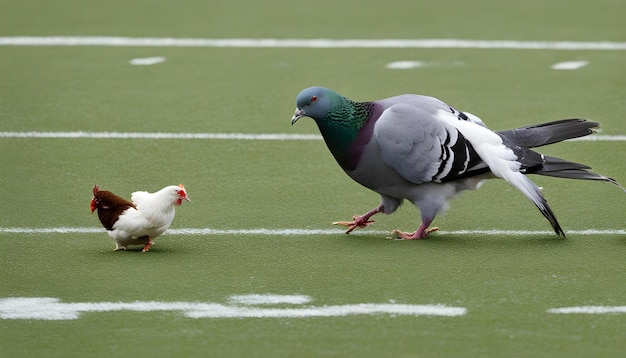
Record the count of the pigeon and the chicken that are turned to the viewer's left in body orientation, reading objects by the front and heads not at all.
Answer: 1

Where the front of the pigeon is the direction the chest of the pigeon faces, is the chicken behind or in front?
in front

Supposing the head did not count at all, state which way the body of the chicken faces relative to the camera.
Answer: to the viewer's right

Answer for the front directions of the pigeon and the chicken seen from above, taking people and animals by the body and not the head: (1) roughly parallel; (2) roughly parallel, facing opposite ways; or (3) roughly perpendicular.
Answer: roughly parallel, facing opposite ways

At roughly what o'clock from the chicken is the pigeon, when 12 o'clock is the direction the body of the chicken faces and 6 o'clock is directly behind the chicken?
The pigeon is roughly at 12 o'clock from the chicken.

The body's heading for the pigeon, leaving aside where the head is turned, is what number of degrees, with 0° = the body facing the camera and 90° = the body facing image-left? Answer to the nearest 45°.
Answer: approximately 90°
